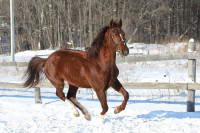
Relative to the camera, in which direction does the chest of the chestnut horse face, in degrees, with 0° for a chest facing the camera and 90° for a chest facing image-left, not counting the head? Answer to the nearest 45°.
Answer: approximately 315°
